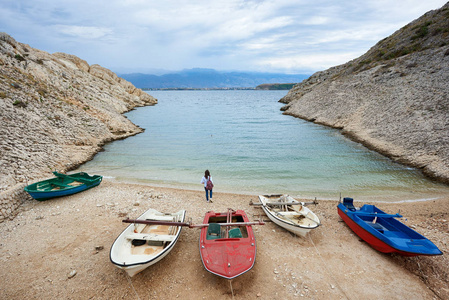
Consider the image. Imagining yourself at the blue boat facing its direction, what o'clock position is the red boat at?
The red boat is roughly at 3 o'clock from the blue boat.

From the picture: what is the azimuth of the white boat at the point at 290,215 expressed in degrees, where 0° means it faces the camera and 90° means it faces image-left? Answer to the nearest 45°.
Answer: approximately 315°

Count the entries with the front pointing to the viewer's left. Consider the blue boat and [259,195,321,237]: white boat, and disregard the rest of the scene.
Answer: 0

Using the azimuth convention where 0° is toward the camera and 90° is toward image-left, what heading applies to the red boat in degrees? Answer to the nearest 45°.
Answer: approximately 0°

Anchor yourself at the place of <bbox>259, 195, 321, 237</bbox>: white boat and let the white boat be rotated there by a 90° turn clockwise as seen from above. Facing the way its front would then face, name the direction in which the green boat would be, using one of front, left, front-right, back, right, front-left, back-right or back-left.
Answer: front-right

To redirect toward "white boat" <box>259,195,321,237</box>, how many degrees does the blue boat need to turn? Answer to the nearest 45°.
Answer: approximately 135° to its right

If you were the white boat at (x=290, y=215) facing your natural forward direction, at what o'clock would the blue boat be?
The blue boat is roughly at 11 o'clock from the white boat.

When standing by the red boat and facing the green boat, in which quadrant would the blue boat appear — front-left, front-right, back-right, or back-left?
back-right

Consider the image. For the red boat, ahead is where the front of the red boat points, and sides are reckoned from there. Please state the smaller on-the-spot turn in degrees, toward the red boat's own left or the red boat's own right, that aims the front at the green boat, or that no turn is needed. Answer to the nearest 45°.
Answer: approximately 135° to the red boat's own right

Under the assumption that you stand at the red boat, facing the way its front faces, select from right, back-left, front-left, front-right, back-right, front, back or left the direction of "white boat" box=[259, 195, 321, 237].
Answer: back-left
